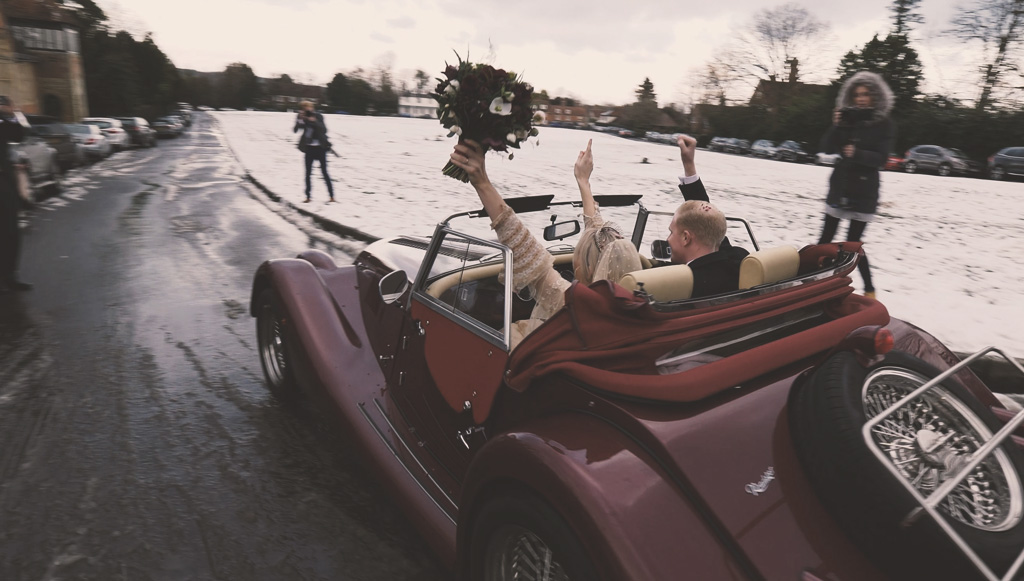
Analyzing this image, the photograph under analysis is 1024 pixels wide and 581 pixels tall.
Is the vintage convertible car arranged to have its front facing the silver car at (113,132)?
yes

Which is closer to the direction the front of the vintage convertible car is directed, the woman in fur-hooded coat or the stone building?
the stone building

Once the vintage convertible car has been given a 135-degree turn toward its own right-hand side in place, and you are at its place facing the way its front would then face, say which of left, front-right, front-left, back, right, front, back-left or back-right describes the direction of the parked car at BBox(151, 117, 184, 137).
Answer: back-left

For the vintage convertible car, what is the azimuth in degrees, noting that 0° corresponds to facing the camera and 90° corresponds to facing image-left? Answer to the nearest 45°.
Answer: approximately 135°

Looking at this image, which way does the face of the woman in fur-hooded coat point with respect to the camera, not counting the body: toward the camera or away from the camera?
toward the camera

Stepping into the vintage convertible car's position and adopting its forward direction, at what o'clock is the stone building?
The stone building is roughly at 12 o'clock from the vintage convertible car.

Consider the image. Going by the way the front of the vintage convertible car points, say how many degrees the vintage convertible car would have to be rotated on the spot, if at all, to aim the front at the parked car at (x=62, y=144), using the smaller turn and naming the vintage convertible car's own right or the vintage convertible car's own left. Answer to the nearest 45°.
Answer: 0° — it already faces it

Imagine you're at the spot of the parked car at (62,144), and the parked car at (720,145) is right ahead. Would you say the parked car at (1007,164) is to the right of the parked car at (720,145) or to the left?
right

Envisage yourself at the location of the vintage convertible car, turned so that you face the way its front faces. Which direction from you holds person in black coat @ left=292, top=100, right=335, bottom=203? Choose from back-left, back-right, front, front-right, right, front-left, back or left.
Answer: front

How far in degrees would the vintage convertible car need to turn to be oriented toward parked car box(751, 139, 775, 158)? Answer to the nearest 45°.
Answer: approximately 45° to its right
